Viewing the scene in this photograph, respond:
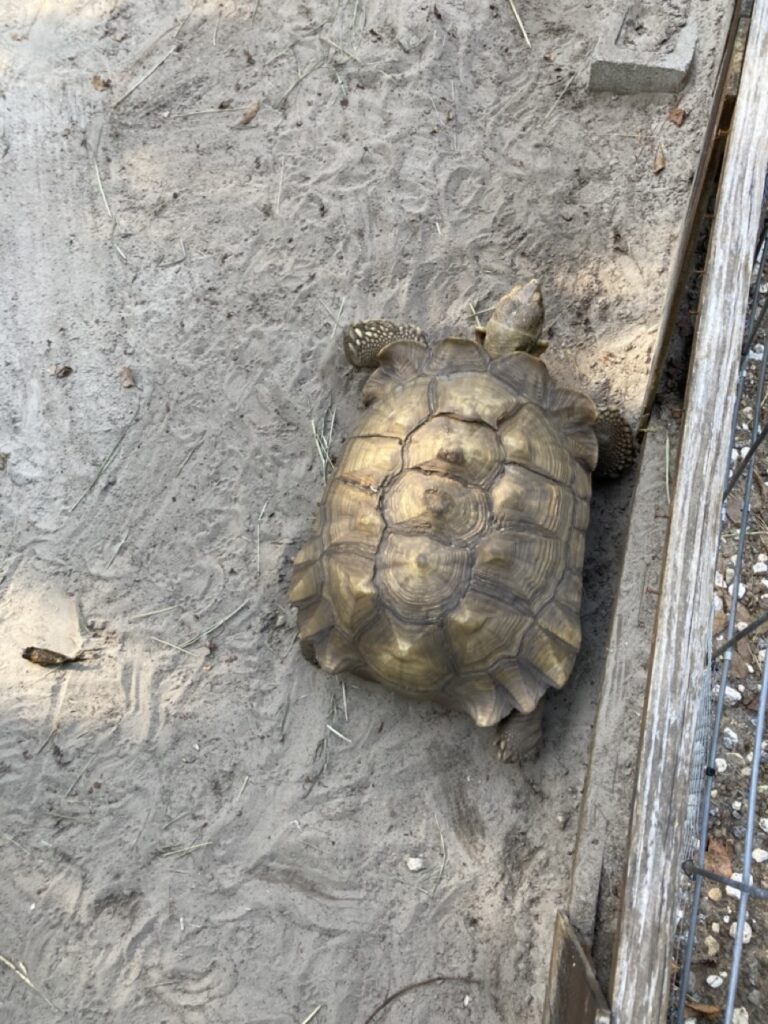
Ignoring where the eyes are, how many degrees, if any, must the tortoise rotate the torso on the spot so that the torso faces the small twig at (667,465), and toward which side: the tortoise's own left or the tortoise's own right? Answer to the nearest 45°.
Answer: approximately 90° to the tortoise's own right

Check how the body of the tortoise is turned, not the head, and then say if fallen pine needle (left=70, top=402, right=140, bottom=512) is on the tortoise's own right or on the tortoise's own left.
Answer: on the tortoise's own left

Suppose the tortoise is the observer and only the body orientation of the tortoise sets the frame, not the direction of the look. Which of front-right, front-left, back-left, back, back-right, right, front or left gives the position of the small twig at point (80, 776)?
left

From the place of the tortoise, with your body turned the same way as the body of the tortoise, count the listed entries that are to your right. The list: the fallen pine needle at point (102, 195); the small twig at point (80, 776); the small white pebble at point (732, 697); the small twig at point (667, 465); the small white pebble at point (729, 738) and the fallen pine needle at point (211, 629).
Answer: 3

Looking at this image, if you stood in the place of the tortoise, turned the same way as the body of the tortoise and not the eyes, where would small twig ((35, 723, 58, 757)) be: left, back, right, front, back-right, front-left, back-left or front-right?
left

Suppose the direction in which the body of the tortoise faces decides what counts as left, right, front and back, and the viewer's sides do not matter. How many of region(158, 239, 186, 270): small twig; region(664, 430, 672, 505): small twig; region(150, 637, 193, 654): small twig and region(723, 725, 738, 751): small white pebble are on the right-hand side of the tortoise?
2

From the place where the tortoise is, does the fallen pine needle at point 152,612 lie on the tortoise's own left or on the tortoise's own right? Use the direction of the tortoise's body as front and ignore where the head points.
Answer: on the tortoise's own left

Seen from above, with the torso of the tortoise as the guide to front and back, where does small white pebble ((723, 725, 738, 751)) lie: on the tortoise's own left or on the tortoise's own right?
on the tortoise's own right

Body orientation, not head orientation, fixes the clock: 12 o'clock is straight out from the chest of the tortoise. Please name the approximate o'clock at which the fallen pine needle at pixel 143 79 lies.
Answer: The fallen pine needle is roughly at 10 o'clock from the tortoise.

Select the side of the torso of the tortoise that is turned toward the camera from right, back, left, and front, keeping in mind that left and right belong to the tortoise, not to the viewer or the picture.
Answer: back
